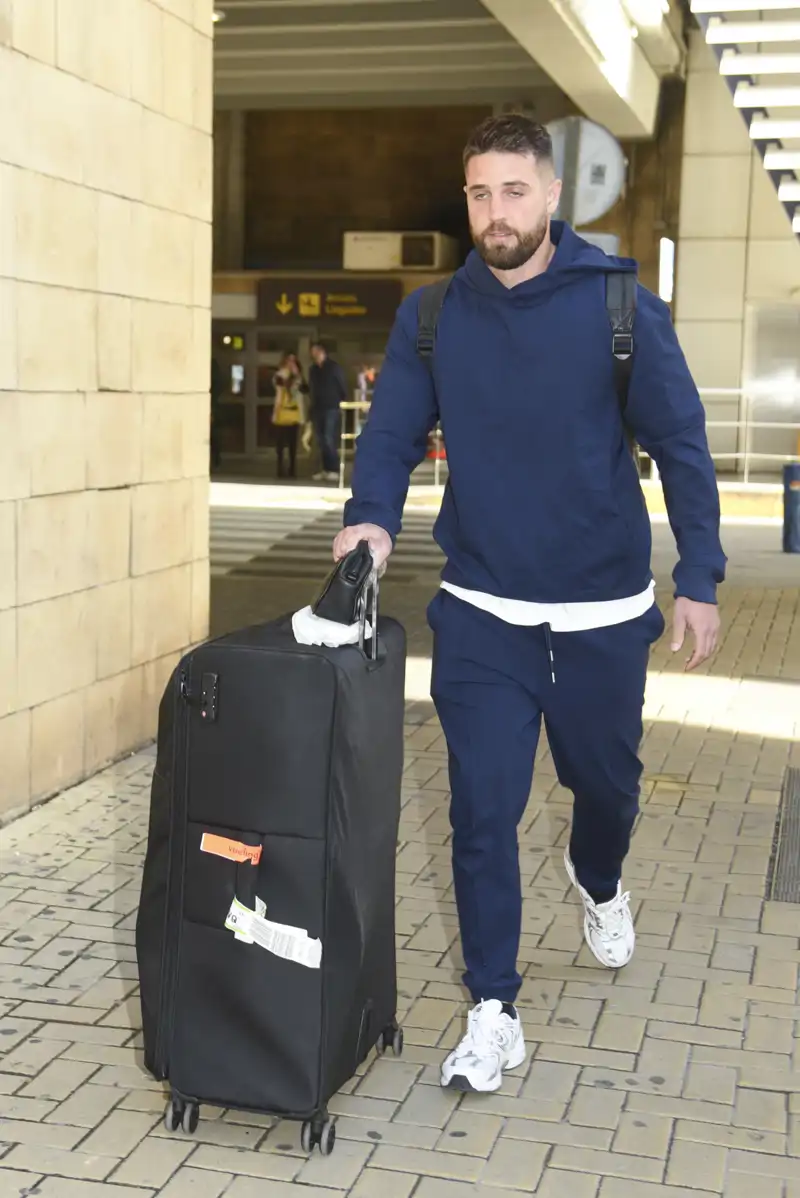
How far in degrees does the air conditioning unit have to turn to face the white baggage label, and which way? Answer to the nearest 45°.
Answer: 0° — it already faces it

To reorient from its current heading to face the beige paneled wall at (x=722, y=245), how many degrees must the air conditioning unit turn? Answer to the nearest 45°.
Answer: approximately 45° to its left

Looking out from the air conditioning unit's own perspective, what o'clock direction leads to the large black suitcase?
The large black suitcase is roughly at 12 o'clock from the air conditioning unit.

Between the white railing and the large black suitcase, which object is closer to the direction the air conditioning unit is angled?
the large black suitcase
